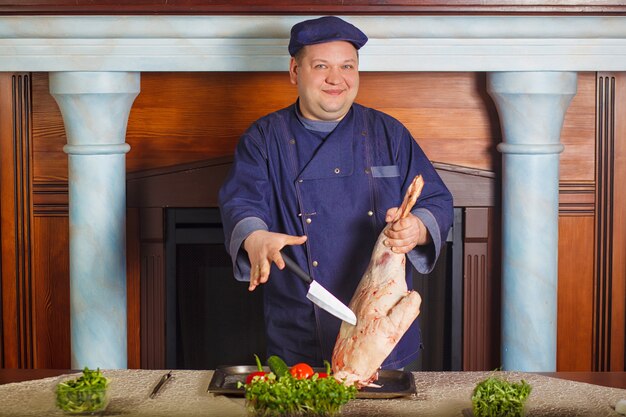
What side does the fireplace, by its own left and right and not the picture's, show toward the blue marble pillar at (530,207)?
left

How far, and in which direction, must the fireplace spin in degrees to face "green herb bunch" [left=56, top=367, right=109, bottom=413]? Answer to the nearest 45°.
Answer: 0° — it already faces it

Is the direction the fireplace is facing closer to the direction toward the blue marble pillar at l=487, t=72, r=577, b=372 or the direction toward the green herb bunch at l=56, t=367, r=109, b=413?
the green herb bunch

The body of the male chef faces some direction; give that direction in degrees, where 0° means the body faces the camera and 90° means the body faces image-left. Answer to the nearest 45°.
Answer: approximately 0°

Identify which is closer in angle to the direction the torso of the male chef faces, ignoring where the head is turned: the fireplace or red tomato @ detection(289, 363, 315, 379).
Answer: the red tomato

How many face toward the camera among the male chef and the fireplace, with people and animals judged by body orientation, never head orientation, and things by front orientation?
2

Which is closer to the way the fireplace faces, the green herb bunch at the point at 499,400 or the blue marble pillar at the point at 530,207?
the green herb bunch

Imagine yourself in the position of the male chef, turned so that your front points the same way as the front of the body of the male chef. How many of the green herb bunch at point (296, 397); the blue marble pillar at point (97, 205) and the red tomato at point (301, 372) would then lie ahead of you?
2

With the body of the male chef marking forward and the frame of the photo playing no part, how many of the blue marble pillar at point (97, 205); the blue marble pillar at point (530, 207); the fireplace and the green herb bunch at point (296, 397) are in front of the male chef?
1

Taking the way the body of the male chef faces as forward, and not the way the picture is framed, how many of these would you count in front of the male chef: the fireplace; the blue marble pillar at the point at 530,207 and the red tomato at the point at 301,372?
1

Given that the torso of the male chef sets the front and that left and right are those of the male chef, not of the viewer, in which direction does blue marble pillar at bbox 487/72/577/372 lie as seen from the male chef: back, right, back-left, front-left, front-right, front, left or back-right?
back-left

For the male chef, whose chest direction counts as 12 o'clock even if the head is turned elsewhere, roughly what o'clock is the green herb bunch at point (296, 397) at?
The green herb bunch is roughly at 12 o'clock from the male chef.

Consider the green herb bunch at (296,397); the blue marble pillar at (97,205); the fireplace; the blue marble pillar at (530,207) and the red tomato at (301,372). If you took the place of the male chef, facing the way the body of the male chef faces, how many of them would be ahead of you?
2

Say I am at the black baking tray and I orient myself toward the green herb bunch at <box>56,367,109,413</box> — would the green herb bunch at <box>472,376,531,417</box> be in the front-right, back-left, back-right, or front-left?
back-left

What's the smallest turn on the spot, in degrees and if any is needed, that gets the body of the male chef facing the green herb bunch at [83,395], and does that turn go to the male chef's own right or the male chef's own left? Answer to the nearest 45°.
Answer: approximately 45° to the male chef's own right
